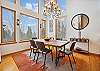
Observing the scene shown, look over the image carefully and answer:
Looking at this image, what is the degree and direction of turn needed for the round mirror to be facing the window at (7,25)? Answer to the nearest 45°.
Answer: approximately 45° to its right

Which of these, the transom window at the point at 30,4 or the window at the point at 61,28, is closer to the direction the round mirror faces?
the transom window

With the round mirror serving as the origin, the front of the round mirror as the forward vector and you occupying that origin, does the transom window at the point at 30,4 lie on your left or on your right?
on your right

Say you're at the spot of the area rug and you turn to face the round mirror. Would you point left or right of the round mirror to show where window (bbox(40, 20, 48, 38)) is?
left

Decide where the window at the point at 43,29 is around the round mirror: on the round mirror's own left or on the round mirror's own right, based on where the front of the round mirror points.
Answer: on the round mirror's own right
